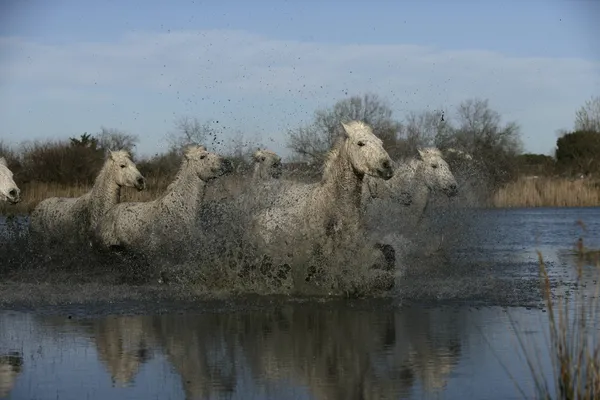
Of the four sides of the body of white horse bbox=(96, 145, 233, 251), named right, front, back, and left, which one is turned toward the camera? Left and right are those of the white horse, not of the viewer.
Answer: right

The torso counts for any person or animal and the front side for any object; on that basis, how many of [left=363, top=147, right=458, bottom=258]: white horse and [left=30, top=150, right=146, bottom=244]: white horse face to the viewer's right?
2

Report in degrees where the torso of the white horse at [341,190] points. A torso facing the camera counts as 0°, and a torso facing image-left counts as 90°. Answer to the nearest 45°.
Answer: approximately 315°

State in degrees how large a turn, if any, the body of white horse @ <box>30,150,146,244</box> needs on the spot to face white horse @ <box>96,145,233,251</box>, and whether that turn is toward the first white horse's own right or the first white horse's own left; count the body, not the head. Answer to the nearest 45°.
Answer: approximately 45° to the first white horse's own right

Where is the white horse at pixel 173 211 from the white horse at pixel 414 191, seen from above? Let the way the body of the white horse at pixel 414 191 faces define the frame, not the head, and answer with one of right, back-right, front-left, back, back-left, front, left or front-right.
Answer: back-right

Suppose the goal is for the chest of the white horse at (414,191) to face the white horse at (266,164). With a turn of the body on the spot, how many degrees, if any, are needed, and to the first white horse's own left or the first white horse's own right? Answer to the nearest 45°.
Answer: approximately 180°

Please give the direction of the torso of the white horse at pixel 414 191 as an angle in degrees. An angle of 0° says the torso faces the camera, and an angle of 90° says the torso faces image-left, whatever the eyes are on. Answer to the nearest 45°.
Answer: approximately 270°

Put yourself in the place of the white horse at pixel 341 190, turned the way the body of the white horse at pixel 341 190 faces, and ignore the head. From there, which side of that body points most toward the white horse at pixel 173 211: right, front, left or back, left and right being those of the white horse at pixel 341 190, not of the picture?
back

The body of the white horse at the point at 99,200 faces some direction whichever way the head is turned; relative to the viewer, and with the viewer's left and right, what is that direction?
facing to the right of the viewer

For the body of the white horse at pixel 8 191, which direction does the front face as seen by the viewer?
to the viewer's right
